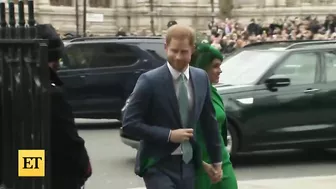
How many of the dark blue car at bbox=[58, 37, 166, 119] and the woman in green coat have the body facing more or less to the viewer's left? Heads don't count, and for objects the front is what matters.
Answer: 1

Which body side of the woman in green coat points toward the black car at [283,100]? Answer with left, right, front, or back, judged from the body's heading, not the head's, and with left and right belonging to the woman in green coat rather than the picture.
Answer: left

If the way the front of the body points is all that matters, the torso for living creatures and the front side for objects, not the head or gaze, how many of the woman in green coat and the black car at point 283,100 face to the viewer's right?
1

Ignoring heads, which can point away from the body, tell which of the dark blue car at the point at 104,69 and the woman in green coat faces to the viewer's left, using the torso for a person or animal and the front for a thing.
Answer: the dark blue car

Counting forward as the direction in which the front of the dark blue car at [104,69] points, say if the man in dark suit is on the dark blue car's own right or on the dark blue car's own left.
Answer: on the dark blue car's own left

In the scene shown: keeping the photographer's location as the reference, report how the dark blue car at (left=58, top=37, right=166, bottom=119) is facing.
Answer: facing to the left of the viewer
